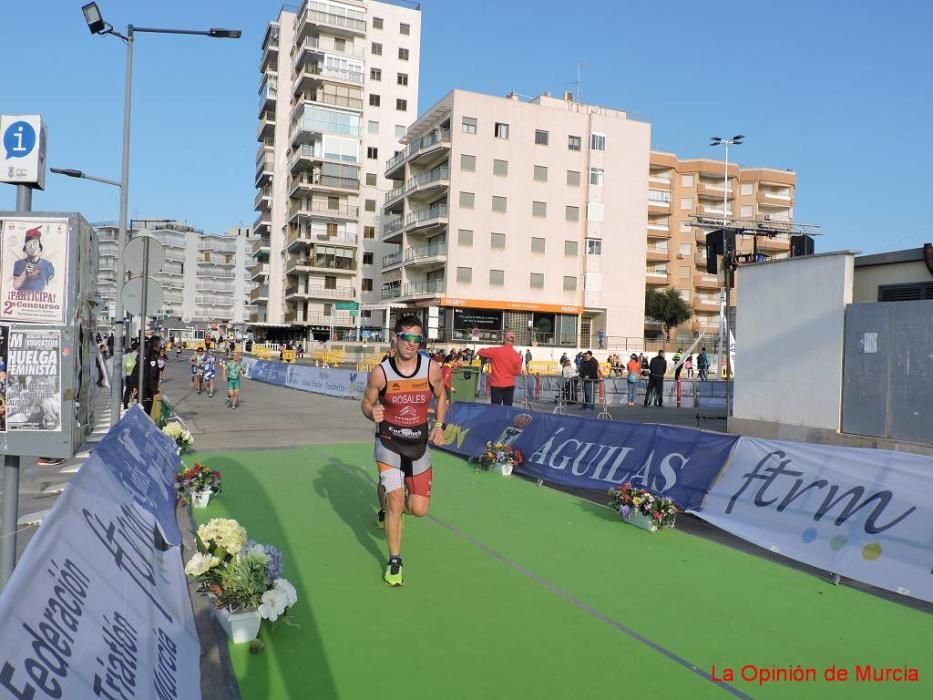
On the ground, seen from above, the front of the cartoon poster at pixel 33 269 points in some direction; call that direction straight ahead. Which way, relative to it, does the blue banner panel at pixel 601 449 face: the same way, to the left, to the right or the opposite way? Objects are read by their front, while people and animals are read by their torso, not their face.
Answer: to the right

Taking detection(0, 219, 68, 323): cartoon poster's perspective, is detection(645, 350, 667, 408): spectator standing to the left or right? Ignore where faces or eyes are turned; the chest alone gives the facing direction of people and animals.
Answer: on its left

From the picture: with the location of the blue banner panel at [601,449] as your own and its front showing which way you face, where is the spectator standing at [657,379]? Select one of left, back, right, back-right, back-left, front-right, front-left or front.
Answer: back-right

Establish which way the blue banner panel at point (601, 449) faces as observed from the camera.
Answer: facing the viewer and to the left of the viewer

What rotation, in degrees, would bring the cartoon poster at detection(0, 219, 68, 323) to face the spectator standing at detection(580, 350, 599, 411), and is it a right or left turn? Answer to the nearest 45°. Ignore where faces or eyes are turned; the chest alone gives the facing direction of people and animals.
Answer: approximately 135° to its left

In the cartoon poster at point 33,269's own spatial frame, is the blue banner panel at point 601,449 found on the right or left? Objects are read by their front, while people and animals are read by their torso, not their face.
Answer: on its left

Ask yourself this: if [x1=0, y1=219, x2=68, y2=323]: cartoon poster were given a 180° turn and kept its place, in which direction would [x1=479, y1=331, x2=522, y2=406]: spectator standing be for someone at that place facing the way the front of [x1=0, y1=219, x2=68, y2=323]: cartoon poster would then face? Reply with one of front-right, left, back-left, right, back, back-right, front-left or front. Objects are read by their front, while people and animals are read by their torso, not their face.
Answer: front-right

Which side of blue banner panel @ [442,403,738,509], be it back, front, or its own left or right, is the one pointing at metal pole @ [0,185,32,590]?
front

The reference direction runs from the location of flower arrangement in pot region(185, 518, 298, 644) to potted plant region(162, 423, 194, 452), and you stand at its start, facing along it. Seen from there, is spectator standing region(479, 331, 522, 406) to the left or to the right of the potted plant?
right

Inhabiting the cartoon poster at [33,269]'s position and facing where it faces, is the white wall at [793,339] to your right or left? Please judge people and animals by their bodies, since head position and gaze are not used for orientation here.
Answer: on your left
